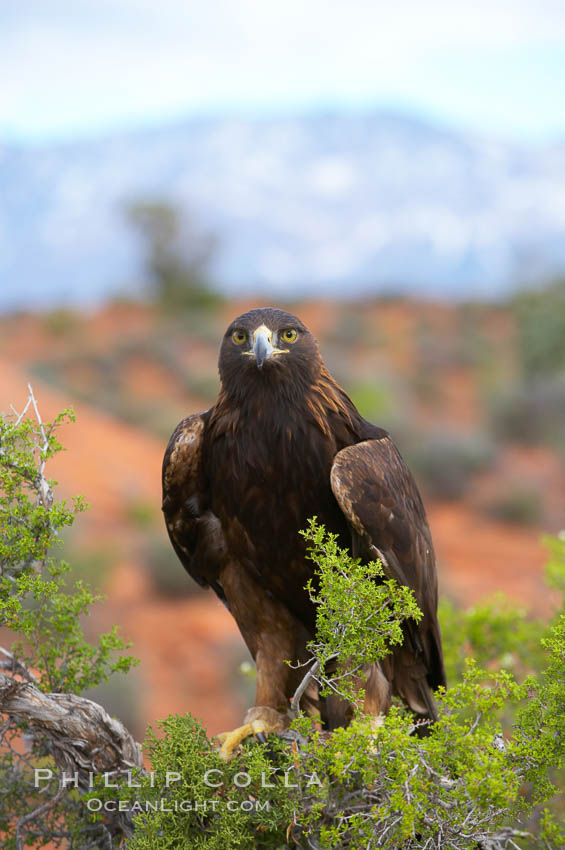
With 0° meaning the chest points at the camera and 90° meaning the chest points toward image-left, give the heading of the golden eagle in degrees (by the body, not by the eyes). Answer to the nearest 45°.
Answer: approximately 45°
